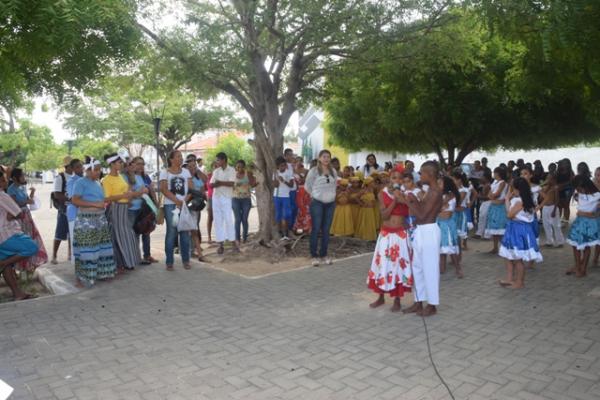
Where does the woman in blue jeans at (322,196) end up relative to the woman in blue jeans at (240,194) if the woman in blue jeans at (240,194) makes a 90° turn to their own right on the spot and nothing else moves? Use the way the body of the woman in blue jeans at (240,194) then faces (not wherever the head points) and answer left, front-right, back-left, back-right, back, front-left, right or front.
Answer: back-left

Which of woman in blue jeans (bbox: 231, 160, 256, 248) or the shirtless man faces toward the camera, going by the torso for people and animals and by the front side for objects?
the woman in blue jeans

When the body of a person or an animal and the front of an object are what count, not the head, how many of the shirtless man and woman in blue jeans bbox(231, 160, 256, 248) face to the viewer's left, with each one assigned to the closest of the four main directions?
1

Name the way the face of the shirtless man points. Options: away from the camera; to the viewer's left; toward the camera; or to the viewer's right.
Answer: to the viewer's left

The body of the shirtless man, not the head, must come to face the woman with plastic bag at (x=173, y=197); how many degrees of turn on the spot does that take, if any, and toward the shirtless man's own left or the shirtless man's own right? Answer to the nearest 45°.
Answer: approximately 45° to the shirtless man's own right

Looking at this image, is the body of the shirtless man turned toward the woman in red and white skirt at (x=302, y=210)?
no

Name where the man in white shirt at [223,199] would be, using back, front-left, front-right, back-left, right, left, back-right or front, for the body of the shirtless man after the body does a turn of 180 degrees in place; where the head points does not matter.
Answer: back-left

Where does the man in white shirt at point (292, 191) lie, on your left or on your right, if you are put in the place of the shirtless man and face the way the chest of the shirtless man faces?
on your right

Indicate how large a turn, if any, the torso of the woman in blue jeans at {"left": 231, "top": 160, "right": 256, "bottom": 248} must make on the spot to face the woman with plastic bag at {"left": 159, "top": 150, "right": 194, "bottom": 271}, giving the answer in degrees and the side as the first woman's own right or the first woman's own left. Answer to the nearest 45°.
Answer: approximately 45° to the first woman's own right

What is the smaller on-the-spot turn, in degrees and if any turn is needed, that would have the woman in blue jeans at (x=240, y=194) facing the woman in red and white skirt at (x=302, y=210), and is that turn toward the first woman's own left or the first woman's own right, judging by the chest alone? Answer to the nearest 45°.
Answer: approximately 135° to the first woman's own left

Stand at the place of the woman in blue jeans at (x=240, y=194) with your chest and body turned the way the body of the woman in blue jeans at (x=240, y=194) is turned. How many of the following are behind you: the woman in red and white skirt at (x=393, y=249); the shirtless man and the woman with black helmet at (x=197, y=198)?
0

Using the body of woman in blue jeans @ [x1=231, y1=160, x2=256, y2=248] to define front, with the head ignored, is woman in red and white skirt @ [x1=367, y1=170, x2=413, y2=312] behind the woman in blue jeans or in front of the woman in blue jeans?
in front

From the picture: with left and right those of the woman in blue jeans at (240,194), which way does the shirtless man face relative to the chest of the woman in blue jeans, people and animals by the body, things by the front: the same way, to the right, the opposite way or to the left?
to the right

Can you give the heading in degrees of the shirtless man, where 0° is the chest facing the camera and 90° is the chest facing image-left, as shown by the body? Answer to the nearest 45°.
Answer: approximately 90°

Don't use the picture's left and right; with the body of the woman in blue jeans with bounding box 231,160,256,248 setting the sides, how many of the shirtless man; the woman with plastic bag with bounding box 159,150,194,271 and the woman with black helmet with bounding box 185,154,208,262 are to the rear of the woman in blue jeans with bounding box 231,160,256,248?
0

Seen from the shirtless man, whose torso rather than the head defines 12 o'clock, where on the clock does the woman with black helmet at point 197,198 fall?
The woman with black helmet is roughly at 1 o'clock from the shirtless man.

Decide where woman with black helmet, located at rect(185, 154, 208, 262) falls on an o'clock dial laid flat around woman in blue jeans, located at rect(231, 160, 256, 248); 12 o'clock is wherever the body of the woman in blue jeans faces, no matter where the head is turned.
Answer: The woman with black helmet is roughly at 1 o'clock from the woman in blue jeans.

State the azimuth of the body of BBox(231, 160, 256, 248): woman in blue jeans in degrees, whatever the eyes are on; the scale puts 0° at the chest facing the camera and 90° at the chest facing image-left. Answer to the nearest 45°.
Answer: approximately 0°
